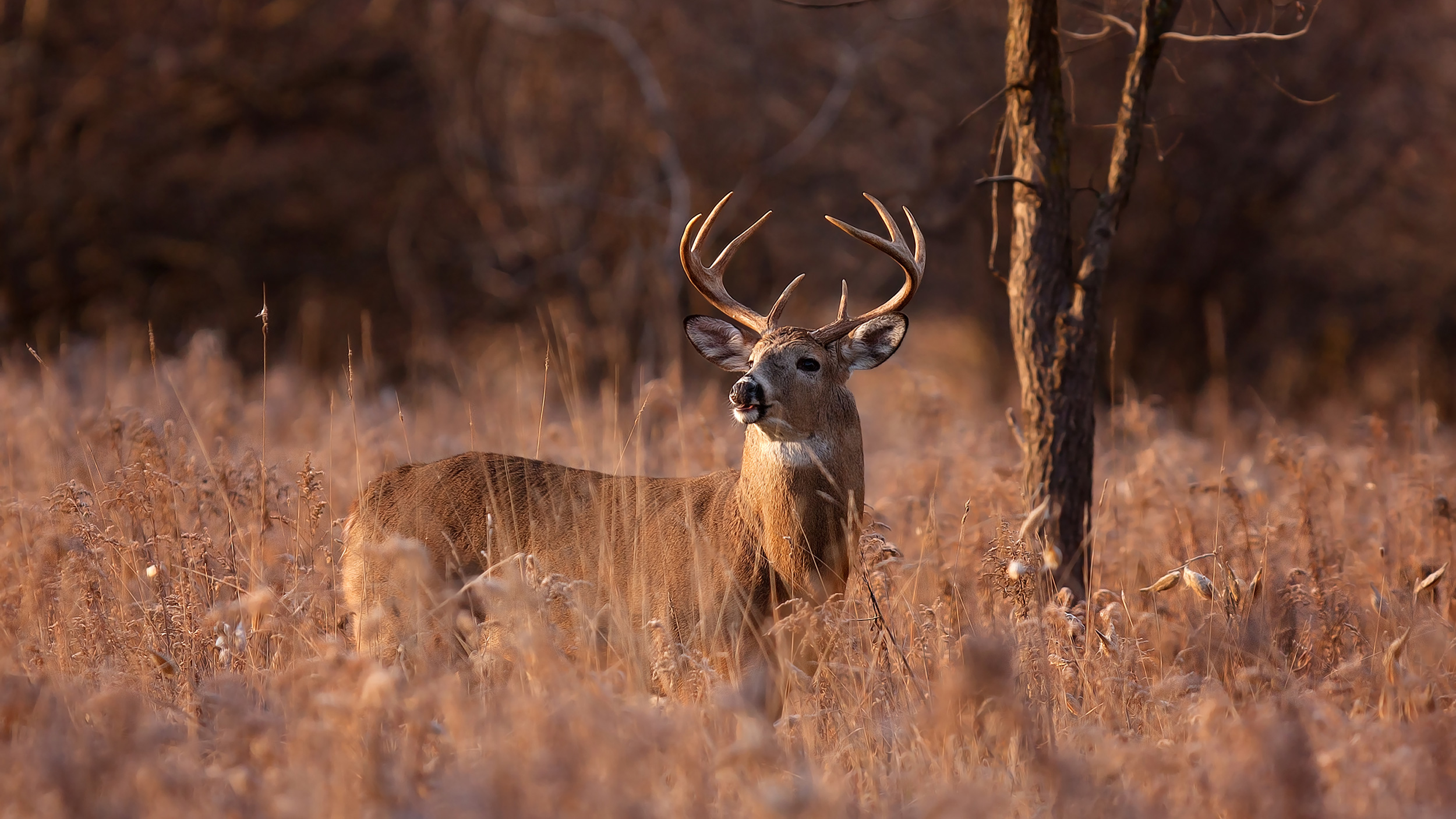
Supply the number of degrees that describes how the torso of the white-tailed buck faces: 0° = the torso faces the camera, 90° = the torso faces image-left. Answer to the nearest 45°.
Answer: approximately 270°

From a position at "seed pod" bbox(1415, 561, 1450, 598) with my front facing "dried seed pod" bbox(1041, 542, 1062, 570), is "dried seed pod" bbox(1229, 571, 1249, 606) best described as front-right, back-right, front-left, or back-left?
front-left

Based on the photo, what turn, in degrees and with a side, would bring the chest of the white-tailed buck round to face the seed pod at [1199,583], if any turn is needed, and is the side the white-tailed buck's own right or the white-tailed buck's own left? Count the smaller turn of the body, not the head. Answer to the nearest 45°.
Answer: approximately 45° to the white-tailed buck's own right

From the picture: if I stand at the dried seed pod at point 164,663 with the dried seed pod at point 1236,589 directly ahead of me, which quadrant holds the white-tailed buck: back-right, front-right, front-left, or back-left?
front-left

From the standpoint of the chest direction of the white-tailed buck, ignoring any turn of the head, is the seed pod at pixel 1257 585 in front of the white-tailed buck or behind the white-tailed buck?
in front

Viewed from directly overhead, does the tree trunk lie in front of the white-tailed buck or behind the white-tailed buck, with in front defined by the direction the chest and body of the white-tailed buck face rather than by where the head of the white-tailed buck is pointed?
in front

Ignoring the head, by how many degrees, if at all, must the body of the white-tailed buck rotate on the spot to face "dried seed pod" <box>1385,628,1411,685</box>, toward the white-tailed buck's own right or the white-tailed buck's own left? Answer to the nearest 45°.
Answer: approximately 45° to the white-tailed buck's own right

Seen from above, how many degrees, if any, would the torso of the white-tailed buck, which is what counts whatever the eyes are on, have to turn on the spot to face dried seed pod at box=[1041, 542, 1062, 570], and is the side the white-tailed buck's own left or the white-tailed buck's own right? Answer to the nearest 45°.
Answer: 0° — it already faces it
